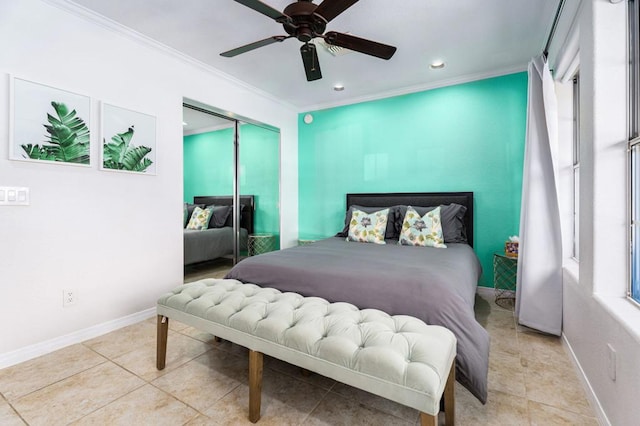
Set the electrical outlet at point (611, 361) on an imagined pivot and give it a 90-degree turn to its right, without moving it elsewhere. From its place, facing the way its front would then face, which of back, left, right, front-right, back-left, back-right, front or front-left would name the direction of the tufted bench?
back-left

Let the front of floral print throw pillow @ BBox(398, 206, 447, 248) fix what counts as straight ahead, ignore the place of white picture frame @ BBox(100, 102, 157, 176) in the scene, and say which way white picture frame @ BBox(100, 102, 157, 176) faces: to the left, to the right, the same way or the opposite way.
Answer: to the left

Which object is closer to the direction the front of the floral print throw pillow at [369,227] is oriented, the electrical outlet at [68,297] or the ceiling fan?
the ceiling fan

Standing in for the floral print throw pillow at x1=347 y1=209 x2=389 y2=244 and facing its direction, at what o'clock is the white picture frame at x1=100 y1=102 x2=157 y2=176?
The white picture frame is roughly at 2 o'clock from the floral print throw pillow.

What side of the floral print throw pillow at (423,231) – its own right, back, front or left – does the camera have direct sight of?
front

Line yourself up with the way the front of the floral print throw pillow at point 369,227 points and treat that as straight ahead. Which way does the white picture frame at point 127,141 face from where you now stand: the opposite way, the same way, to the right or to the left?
to the left

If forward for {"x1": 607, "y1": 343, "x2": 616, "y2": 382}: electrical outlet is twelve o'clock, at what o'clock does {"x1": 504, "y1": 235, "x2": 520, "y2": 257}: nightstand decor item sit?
The nightstand decor item is roughly at 2 o'clock from the electrical outlet.

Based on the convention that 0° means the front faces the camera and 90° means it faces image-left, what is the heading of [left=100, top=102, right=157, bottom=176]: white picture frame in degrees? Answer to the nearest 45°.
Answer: approximately 315°

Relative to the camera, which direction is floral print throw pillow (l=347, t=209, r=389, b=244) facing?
toward the camera

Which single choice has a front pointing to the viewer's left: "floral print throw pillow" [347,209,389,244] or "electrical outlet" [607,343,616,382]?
the electrical outlet

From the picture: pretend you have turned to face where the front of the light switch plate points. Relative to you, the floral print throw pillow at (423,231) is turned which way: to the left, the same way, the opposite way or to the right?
to the right

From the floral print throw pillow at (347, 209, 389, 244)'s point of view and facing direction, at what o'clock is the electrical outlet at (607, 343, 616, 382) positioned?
The electrical outlet is roughly at 11 o'clock from the floral print throw pillow.

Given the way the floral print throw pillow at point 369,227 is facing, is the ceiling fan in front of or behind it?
in front

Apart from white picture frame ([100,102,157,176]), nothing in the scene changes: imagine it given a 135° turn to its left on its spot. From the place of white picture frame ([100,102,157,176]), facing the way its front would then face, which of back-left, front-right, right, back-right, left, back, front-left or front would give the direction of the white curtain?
back-right

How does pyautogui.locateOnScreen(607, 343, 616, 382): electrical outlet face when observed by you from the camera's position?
facing to the left of the viewer

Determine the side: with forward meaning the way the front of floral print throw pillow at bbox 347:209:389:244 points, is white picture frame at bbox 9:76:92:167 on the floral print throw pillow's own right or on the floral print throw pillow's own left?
on the floral print throw pillow's own right
